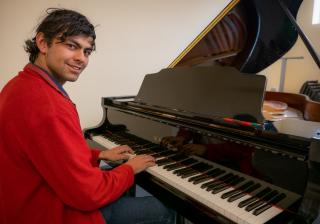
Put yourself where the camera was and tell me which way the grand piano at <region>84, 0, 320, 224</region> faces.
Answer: facing the viewer and to the left of the viewer

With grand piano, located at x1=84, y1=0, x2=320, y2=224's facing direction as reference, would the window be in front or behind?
behind

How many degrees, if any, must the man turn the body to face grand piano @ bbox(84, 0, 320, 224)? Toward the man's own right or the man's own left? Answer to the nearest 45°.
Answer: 0° — they already face it

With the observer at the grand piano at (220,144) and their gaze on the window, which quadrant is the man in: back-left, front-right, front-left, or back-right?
back-left

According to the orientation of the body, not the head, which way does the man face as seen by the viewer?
to the viewer's right

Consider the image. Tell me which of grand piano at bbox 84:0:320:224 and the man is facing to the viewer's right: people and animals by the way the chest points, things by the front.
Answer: the man

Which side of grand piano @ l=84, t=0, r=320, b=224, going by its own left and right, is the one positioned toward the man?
front

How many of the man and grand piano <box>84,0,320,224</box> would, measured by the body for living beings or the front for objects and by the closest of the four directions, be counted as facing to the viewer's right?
1

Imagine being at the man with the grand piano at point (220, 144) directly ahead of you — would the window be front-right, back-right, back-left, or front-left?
front-left

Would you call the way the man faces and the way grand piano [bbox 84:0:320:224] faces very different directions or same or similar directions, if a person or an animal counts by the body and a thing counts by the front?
very different directions
